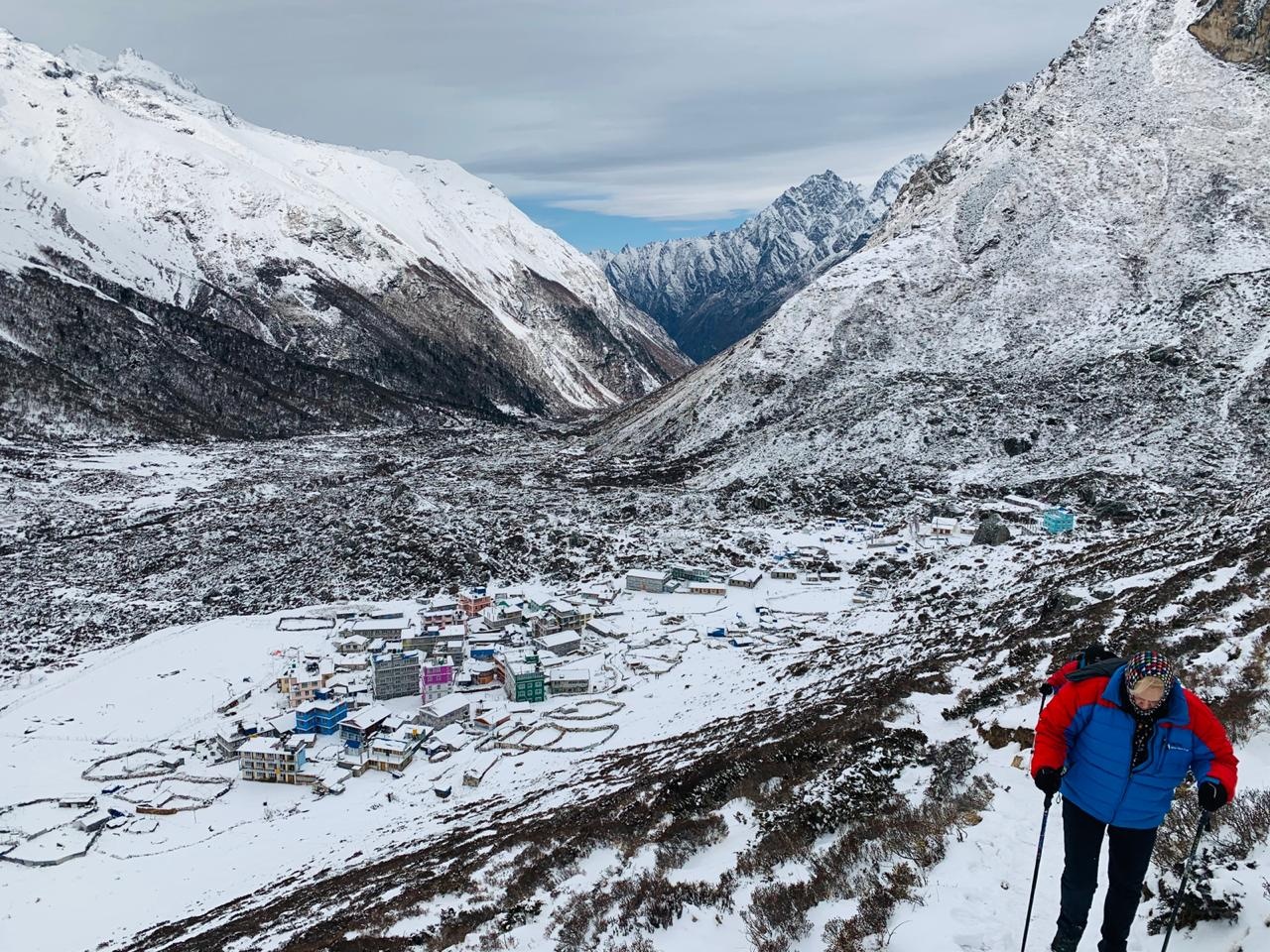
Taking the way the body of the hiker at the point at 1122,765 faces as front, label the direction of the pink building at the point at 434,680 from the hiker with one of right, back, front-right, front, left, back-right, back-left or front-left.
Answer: back-right

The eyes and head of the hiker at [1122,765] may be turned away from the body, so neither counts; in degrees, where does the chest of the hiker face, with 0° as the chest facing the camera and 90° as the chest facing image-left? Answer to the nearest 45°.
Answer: approximately 0°

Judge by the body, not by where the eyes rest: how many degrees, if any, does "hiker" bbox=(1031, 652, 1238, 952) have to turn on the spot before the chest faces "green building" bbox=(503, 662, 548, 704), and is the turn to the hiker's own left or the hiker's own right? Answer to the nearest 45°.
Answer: approximately 135° to the hiker's own right

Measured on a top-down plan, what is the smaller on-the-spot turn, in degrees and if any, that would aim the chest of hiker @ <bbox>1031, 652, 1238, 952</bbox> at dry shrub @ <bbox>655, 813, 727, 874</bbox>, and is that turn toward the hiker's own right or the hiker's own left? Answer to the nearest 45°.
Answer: approximately 135° to the hiker's own right
